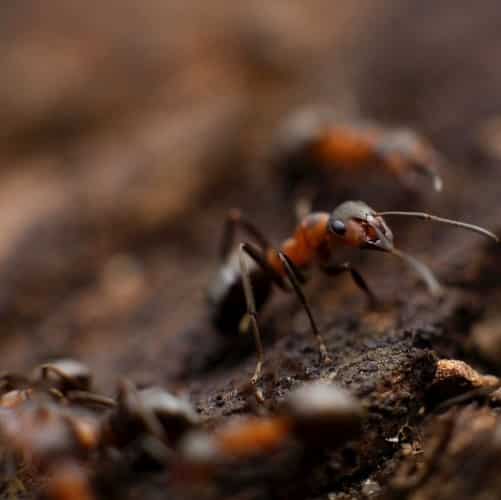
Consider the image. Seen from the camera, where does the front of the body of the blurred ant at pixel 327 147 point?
to the viewer's right

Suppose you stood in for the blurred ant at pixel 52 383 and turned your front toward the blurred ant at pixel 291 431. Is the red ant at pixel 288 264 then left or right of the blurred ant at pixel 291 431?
left

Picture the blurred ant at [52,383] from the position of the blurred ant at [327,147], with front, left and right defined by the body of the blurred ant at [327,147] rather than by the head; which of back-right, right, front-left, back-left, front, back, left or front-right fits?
back-right

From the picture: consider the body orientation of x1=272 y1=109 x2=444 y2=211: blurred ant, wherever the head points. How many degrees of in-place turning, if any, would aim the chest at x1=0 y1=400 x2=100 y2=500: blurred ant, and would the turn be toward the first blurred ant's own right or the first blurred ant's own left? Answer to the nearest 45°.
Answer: approximately 135° to the first blurred ant's own right

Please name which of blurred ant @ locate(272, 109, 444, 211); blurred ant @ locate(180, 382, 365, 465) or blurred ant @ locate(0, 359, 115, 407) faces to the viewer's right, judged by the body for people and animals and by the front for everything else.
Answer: blurred ant @ locate(272, 109, 444, 211)

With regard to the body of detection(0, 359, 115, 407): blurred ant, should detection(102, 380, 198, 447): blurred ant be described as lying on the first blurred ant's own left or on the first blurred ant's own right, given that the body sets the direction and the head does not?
on the first blurred ant's own left

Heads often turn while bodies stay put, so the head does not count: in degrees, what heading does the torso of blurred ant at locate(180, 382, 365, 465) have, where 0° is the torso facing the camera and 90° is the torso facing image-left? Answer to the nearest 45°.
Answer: approximately 90°
